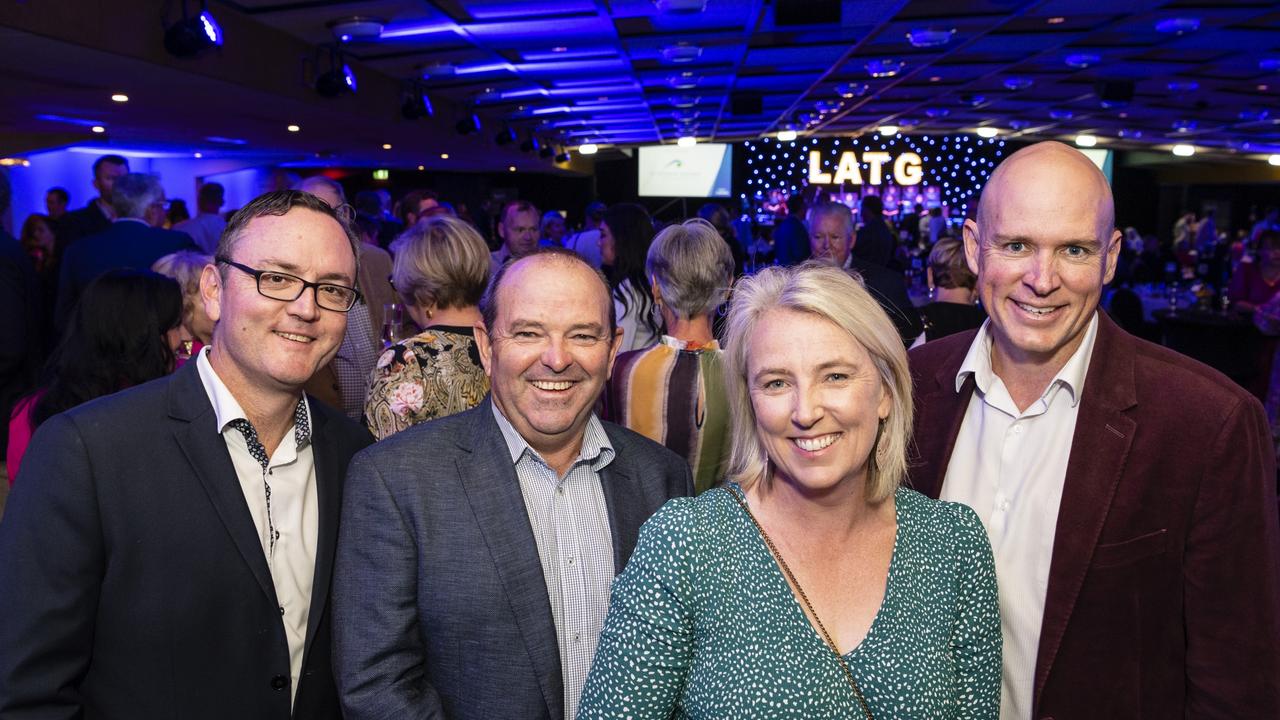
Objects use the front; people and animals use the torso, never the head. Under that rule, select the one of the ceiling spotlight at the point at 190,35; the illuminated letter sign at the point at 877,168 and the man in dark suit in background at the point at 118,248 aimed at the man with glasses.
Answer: the illuminated letter sign

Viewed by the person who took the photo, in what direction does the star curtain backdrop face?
facing the viewer

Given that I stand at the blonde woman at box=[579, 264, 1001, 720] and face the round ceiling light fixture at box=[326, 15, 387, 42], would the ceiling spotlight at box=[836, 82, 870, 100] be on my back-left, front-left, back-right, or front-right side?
front-right

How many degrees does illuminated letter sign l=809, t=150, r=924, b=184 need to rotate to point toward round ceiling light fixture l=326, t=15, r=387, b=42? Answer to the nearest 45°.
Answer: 0° — it already faces it

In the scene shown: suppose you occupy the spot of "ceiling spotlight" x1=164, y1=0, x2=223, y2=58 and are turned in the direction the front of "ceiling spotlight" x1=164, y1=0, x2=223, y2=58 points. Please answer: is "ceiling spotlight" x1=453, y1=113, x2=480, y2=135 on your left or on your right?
on your left

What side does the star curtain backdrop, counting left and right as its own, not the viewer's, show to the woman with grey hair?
front

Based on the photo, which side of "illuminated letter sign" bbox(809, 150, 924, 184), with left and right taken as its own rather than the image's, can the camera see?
front

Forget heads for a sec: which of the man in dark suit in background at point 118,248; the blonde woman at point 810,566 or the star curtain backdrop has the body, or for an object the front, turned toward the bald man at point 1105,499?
the star curtain backdrop

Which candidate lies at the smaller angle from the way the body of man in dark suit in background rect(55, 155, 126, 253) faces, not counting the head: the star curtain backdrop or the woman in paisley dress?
the woman in paisley dress

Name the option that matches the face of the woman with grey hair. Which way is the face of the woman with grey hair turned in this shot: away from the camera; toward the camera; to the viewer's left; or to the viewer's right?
away from the camera

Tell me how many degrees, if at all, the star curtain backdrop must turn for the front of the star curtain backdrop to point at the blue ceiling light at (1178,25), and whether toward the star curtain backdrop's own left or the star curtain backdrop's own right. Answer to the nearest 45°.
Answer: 0° — it already faces it

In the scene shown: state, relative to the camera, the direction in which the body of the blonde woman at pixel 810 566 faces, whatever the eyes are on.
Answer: toward the camera

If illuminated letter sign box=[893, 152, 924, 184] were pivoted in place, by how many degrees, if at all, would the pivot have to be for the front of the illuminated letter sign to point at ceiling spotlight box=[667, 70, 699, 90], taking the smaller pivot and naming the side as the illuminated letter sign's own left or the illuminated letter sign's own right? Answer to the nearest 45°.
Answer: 0° — it already faces it
